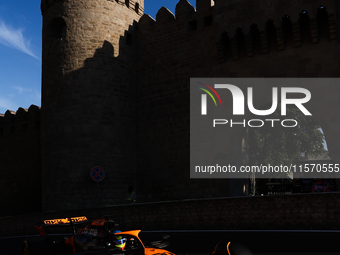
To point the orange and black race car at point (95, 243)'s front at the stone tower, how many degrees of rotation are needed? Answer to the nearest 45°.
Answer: approximately 135° to its left

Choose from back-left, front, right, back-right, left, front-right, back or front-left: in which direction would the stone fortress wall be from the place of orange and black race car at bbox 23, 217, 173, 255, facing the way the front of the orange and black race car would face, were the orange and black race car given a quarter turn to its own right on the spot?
back-right
